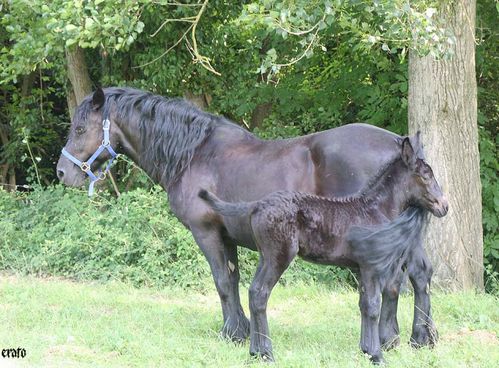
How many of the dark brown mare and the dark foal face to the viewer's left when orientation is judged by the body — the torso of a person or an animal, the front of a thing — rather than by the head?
1

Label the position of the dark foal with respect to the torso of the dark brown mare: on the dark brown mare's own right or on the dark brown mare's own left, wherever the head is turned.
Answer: on the dark brown mare's own left

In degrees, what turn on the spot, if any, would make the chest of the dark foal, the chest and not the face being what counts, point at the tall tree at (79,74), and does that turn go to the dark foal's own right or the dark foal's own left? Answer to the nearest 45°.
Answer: approximately 135° to the dark foal's own left

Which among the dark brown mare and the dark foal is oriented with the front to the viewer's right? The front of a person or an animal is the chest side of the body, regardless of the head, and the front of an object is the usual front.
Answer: the dark foal

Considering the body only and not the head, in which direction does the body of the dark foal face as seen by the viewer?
to the viewer's right

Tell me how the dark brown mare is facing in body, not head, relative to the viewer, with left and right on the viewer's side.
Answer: facing to the left of the viewer

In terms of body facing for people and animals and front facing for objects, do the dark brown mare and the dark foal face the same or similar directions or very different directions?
very different directions
